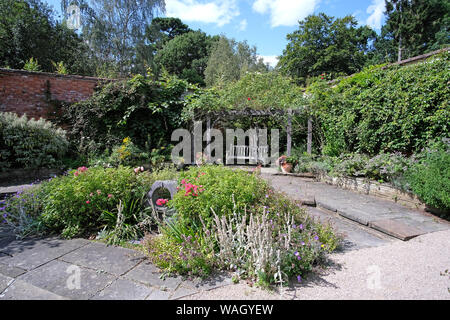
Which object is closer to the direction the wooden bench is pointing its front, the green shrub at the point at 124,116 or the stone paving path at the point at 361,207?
the stone paving path

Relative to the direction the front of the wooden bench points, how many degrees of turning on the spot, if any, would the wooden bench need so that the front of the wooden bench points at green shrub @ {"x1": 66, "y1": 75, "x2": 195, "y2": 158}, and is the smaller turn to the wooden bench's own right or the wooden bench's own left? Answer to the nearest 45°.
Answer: approximately 90° to the wooden bench's own right

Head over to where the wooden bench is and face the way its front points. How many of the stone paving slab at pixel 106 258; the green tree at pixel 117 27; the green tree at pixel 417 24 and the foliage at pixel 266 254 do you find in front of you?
2

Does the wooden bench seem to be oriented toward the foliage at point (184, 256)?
yes

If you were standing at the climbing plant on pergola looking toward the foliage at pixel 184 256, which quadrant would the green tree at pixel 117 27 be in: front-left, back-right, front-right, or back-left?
back-right

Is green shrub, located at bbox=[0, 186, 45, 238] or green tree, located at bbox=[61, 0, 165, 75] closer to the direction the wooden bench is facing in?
the green shrub

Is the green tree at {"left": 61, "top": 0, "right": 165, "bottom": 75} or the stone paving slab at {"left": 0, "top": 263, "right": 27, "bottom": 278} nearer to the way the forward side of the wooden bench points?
the stone paving slab

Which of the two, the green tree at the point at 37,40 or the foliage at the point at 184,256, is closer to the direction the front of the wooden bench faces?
the foliage

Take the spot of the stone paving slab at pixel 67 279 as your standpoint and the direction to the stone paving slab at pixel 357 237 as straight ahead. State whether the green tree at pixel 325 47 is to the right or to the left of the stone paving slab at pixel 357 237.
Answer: left

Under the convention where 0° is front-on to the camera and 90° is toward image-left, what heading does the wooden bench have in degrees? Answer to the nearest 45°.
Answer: approximately 0°

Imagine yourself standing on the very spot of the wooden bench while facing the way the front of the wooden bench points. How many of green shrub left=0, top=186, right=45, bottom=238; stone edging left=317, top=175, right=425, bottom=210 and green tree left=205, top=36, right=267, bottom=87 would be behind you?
1

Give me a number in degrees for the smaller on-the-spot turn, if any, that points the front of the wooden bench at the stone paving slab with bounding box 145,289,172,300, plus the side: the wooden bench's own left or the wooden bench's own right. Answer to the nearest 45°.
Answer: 0° — it already faces it

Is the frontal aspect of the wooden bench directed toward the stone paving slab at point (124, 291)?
yes
